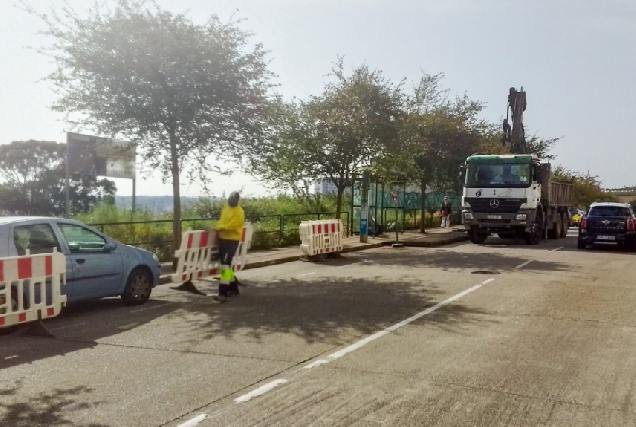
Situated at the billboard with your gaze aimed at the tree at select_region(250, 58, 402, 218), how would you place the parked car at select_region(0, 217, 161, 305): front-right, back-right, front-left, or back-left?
back-right

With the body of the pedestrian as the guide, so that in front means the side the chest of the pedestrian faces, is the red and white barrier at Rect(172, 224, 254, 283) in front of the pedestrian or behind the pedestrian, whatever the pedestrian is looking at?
in front

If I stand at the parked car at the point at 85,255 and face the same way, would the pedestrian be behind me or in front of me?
in front

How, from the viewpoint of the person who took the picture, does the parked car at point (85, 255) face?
facing away from the viewer and to the right of the viewer
